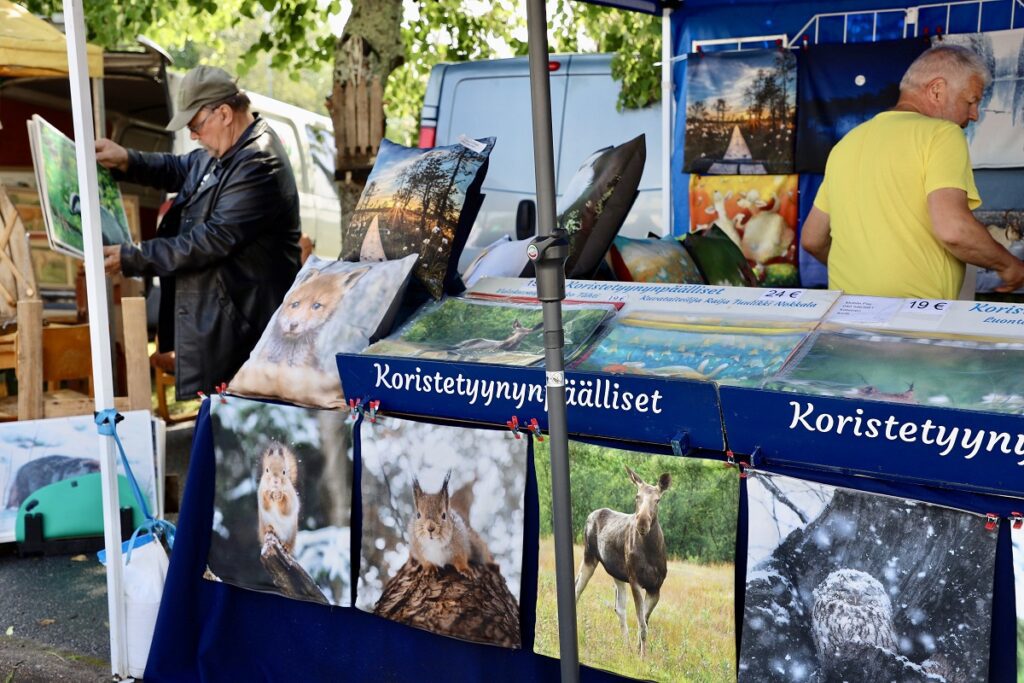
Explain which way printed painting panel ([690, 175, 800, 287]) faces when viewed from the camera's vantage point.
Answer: facing the viewer

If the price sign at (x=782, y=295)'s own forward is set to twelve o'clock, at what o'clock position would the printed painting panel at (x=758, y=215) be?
The printed painting panel is roughly at 6 o'clock from the price sign.

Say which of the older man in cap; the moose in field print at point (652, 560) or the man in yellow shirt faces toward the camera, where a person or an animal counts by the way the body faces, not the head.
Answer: the moose in field print

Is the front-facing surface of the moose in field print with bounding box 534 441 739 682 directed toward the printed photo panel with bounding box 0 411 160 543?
no

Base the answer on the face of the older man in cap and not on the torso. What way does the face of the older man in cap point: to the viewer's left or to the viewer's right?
to the viewer's left

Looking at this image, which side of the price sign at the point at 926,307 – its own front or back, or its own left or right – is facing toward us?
front

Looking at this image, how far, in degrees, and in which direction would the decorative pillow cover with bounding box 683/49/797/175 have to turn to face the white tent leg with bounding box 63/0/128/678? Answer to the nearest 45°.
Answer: approximately 45° to its right

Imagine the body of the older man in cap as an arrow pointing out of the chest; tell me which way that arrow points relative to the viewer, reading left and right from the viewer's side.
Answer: facing to the left of the viewer

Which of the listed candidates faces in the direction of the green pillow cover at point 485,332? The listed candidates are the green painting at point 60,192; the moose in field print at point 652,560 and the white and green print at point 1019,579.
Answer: the green painting at point 60,192

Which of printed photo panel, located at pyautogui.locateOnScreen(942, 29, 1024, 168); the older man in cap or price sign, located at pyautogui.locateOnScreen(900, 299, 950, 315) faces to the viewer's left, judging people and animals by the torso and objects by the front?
the older man in cap

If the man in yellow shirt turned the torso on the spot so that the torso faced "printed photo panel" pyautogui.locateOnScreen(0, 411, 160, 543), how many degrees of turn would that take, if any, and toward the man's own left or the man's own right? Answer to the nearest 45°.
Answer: approximately 135° to the man's own left

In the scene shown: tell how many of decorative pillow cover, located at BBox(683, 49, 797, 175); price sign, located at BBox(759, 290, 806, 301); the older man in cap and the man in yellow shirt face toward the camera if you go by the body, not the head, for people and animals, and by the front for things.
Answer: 2

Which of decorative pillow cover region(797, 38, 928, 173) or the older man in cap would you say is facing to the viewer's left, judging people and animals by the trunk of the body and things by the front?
the older man in cap

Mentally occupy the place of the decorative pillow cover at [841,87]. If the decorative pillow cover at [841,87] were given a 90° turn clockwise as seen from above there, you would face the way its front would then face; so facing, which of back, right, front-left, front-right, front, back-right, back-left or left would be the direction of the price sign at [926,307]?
left

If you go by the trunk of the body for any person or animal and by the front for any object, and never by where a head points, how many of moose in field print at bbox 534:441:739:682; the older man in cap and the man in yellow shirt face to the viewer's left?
1

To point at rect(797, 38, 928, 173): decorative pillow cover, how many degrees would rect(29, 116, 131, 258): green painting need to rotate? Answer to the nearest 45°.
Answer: approximately 45° to its left

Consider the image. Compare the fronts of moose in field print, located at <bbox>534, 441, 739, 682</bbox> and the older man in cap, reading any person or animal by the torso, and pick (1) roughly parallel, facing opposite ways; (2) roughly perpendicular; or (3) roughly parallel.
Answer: roughly perpendicular

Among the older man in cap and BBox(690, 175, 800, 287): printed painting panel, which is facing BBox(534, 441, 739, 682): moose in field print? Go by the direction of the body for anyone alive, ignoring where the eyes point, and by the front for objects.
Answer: the printed painting panel

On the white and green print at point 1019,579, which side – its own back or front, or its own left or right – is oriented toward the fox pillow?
right
